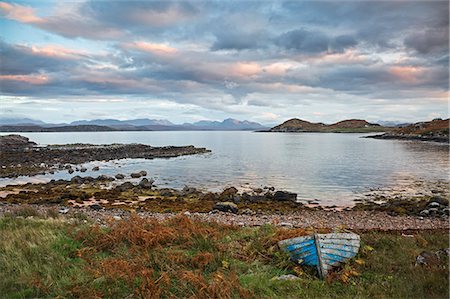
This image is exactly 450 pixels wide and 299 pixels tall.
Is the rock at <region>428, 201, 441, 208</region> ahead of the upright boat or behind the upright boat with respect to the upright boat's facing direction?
behind

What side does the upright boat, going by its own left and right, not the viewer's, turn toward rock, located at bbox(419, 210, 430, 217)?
back

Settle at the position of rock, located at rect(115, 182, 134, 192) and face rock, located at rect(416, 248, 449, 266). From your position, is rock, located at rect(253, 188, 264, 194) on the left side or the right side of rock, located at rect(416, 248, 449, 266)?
left

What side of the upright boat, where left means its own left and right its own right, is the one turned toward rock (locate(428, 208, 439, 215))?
back

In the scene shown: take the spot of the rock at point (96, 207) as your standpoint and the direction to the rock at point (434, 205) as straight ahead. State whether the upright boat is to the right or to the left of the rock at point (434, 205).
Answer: right
